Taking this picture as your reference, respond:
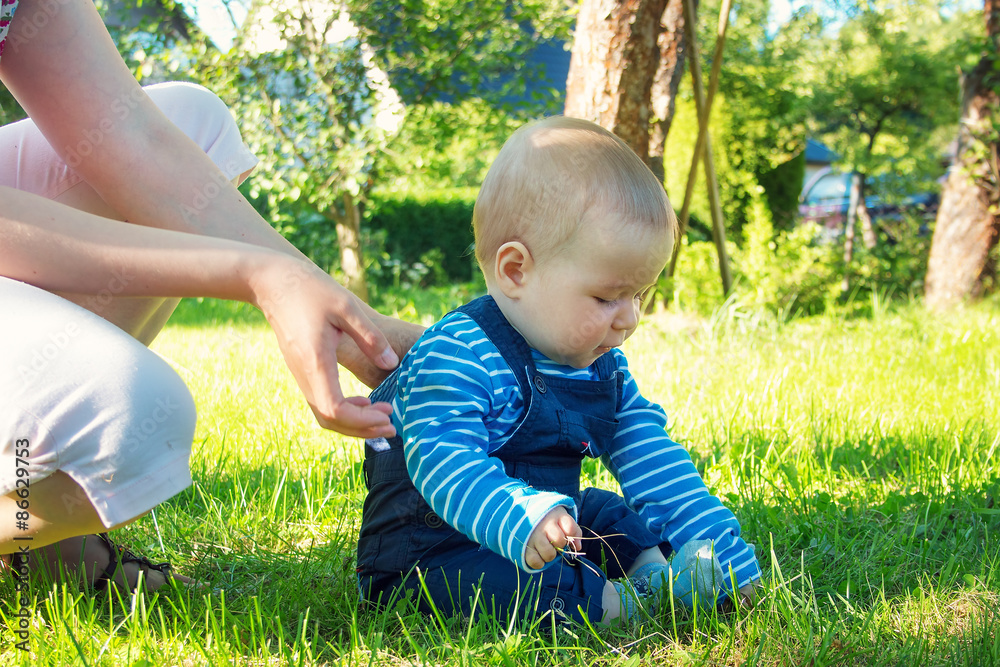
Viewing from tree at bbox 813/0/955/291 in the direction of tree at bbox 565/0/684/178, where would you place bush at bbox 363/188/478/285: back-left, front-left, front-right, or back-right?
front-right

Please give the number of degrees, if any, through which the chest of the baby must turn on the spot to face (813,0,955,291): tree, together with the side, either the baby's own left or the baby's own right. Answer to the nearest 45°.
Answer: approximately 135° to the baby's own left

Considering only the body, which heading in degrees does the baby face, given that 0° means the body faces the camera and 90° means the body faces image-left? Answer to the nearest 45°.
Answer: approximately 315°

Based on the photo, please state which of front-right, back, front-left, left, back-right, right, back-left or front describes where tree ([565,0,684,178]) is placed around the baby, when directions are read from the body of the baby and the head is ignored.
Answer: back-left

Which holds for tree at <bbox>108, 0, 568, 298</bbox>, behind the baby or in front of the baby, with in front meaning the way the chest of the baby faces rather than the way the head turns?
behind

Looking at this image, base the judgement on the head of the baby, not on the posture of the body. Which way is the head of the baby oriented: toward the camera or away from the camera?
toward the camera
